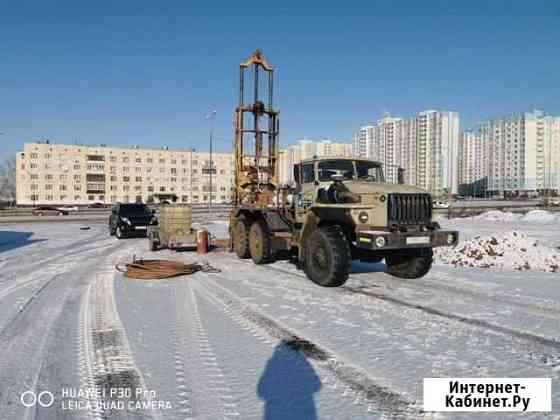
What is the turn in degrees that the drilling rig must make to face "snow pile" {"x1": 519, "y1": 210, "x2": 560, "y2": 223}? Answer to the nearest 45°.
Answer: approximately 90° to its left

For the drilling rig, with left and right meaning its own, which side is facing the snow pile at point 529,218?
left

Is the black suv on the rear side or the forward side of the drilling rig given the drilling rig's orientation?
on the rear side

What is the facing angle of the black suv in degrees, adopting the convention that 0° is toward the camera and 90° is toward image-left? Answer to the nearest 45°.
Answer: approximately 315°

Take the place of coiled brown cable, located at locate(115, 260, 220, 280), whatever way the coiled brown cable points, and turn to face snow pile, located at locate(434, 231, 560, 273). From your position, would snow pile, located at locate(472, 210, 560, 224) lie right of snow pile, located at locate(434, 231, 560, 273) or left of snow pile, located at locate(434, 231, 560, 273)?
left

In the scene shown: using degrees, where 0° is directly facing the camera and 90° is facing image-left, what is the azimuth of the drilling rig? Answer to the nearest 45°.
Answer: approximately 315°
